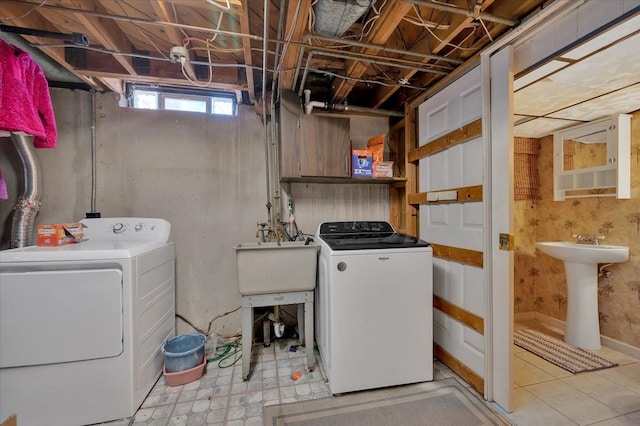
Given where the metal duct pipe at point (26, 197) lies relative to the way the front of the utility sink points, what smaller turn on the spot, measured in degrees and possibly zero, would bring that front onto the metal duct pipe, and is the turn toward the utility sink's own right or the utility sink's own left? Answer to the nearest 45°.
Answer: approximately 90° to the utility sink's own right

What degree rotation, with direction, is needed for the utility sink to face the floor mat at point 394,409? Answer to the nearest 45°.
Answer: approximately 45° to its left

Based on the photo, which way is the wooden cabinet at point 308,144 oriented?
toward the camera

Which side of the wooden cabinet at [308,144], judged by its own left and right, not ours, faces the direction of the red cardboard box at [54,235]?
right

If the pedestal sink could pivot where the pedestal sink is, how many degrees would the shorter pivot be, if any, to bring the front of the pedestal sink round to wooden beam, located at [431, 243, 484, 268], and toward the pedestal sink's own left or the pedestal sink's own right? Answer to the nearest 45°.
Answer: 0° — it already faces it

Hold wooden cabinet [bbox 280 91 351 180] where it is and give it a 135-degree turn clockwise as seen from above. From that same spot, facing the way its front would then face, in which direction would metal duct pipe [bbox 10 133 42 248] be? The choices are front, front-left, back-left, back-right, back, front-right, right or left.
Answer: front-left

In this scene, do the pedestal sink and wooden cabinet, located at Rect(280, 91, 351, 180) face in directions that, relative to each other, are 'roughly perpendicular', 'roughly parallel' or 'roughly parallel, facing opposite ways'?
roughly perpendicular

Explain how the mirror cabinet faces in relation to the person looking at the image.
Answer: facing the viewer and to the left of the viewer

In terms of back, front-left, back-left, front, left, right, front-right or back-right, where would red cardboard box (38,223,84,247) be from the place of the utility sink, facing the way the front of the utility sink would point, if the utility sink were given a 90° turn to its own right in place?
front

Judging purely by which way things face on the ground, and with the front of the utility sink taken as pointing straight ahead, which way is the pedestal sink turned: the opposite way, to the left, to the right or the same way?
to the right

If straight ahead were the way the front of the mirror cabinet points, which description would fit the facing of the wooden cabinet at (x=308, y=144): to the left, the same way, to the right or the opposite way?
to the left

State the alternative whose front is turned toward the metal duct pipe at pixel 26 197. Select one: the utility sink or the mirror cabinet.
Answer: the mirror cabinet

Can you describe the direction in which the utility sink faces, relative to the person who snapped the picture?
facing the viewer

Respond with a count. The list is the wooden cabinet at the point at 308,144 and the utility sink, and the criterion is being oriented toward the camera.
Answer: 2
